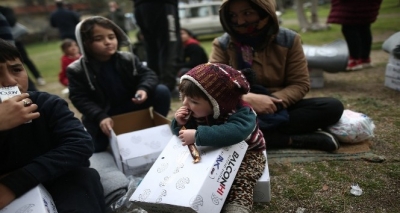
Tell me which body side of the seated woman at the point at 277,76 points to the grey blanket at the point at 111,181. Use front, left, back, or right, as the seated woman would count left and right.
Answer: front

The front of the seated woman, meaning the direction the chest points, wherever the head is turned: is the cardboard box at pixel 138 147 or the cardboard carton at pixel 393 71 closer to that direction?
the cardboard box

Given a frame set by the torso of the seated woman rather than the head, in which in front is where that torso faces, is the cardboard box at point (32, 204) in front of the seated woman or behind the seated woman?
in front

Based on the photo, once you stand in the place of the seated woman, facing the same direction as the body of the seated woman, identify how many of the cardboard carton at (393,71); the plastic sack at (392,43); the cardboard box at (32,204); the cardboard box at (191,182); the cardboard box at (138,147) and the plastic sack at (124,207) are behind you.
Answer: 2

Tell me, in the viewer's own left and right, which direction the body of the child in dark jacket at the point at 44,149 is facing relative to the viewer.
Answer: facing the viewer

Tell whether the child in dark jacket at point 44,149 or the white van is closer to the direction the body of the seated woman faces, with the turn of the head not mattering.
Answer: the child in dark jacket

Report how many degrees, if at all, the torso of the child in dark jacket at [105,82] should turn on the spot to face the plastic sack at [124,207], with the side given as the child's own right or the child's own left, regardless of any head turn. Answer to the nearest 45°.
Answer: approximately 45° to the child's own right

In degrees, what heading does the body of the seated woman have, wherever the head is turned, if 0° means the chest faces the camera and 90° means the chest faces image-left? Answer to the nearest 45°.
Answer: approximately 45°

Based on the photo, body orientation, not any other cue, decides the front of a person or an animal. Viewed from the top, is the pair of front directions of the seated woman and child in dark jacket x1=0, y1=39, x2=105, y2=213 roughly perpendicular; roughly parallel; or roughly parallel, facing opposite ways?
roughly perpendicular

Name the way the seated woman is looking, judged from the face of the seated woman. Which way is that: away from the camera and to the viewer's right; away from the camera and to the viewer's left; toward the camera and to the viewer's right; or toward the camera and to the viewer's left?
toward the camera and to the viewer's left

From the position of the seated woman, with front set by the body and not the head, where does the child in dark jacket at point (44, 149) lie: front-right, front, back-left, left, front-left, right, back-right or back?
front

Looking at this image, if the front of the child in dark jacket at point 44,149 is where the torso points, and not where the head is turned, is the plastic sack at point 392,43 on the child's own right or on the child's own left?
on the child's own left

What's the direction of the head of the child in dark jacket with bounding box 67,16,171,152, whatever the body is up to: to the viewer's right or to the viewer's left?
to the viewer's right

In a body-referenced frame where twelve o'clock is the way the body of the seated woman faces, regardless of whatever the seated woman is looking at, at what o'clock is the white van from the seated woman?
The white van is roughly at 4 o'clock from the seated woman.
